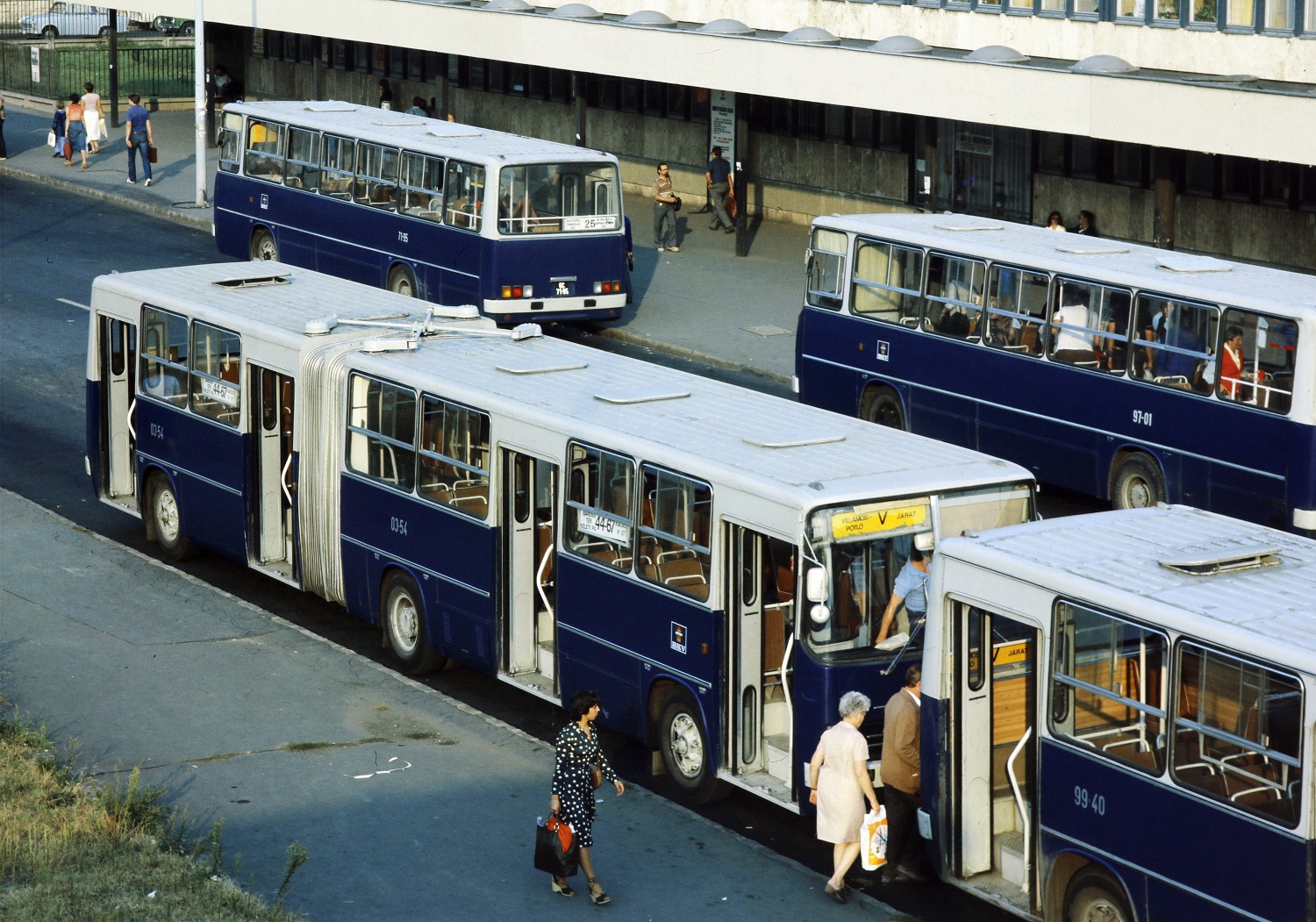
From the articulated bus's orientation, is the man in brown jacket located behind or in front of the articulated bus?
in front

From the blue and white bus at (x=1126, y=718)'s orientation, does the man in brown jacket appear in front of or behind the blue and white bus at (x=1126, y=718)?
behind

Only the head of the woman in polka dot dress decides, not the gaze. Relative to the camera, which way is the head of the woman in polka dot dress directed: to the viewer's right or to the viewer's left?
to the viewer's right

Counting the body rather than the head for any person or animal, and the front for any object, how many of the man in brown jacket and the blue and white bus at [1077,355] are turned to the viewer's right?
1

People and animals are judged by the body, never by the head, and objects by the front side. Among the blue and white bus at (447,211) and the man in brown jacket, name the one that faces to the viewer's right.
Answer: the man in brown jacket

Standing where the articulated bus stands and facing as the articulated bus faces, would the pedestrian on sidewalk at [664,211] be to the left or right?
on its left

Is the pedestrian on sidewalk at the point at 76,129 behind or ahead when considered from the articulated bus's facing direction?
behind

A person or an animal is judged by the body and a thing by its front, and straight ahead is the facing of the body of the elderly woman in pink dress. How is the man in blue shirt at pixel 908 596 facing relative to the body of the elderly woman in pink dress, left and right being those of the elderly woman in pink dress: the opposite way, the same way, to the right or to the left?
to the right

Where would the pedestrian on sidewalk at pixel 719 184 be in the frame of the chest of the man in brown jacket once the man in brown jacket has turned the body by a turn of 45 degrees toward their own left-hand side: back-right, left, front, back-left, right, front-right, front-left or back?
front-left

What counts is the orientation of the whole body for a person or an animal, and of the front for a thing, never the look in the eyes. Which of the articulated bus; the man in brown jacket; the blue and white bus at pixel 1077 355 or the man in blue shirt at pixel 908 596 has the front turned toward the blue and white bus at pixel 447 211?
the blue and white bus at pixel 1077 355

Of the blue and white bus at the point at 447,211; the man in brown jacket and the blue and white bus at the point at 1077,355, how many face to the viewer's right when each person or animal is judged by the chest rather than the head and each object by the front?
1

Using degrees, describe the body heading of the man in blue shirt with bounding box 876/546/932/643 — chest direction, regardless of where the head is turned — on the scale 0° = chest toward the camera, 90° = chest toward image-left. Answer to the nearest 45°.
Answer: approximately 315°
